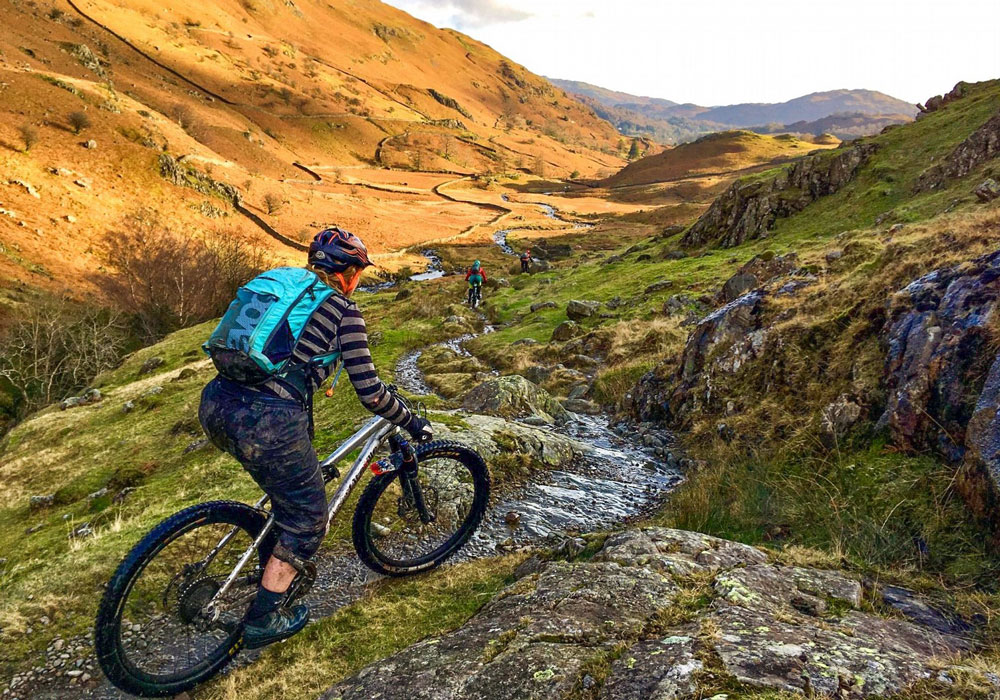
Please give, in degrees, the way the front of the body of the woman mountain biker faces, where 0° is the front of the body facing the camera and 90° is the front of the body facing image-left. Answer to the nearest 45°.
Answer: approximately 225°

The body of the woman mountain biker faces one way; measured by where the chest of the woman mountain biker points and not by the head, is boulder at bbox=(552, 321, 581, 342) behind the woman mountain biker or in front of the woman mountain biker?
in front

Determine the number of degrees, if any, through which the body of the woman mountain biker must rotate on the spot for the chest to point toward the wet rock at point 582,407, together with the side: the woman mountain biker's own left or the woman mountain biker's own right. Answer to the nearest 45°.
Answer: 0° — they already face it

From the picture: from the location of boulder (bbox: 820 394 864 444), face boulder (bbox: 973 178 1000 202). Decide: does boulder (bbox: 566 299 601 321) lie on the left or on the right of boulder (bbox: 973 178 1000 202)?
left

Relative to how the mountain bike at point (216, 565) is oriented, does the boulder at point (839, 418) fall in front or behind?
in front

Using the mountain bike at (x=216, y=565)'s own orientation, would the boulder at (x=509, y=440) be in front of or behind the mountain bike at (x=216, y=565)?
in front

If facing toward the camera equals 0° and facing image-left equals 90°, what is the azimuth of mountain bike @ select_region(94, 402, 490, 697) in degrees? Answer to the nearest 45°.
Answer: approximately 225°

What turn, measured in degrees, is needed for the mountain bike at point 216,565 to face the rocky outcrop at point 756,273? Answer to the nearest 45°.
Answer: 0° — it already faces it

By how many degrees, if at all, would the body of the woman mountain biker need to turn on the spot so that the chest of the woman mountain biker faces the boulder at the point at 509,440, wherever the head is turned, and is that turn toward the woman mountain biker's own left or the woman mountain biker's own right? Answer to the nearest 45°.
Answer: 0° — they already face it

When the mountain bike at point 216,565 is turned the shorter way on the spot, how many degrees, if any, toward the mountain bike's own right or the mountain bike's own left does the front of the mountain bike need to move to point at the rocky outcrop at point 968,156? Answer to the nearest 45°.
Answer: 0° — it already faces it

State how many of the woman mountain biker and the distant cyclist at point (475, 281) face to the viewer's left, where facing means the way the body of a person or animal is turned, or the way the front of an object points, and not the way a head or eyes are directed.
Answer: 0
